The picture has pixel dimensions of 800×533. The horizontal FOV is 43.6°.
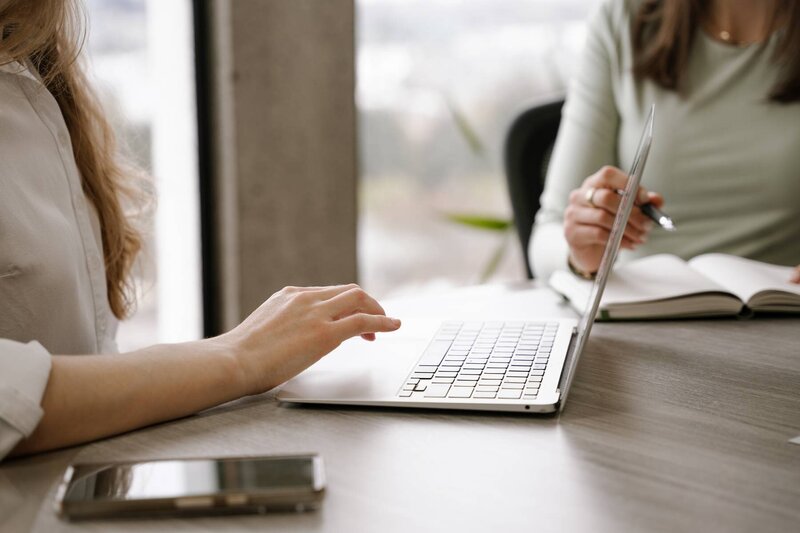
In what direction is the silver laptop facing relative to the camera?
to the viewer's left

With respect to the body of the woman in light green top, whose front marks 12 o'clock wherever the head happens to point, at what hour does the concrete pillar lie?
The concrete pillar is roughly at 4 o'clock from the woman in light green top.

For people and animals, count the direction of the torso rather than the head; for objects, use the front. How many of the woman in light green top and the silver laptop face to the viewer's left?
1

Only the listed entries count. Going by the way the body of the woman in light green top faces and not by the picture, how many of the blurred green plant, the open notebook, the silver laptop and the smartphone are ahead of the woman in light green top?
3

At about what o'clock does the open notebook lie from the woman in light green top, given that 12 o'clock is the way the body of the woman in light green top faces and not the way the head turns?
The open notebook is roughly at 12 o'clock from the woman in light green top.

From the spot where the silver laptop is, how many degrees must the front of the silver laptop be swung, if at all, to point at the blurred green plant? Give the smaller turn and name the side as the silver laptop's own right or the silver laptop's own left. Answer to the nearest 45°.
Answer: approximately 90° to the silver laptop's own right

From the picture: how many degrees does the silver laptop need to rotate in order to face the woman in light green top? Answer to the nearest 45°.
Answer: approximately 135° to its right

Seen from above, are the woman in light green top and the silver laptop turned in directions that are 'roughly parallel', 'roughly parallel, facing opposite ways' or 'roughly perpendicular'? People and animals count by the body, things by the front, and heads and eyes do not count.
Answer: roughly perpendicular

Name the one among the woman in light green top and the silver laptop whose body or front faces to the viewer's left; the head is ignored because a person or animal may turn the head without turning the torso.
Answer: the silver laptop

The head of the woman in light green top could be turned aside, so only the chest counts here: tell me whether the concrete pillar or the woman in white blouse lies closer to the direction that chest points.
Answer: the woman in white blouse
